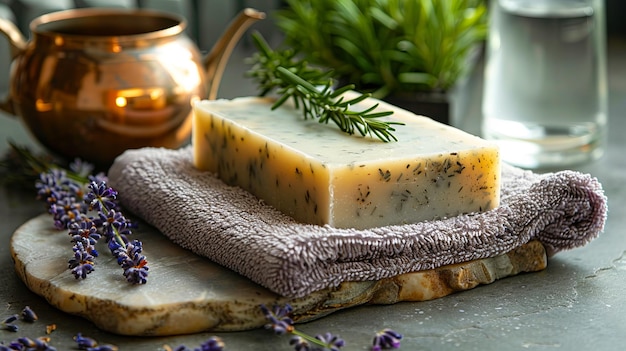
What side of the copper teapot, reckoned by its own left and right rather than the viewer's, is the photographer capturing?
right

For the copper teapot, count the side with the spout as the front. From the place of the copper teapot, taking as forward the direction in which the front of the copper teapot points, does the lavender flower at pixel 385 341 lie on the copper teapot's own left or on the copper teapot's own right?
on the copper teapot's own right

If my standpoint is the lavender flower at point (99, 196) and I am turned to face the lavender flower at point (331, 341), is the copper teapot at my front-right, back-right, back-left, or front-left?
back-left

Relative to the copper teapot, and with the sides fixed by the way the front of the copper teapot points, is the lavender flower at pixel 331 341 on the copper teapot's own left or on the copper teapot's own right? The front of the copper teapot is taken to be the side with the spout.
on the copper teapot's own right
